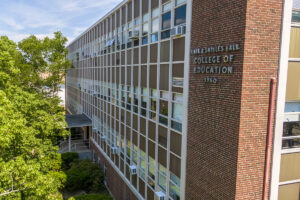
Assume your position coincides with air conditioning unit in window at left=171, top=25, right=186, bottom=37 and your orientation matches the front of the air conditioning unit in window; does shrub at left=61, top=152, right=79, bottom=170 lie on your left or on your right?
on your right

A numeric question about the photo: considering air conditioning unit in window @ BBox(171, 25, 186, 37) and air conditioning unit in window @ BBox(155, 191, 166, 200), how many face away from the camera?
0

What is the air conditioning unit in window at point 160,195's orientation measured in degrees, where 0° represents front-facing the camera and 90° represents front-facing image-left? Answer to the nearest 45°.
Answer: approximately 45°

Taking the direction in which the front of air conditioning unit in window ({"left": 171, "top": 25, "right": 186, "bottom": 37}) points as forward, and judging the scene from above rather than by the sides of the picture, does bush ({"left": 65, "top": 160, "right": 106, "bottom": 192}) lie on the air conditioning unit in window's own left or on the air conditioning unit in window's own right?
on the air conditioning unit in window's own right

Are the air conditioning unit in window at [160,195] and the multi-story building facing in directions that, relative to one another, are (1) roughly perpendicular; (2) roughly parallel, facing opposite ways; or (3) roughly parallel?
roughly parallel

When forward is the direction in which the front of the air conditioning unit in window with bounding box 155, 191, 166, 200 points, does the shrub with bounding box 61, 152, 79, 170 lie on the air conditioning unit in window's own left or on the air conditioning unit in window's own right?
on the air conditioning unit in window's own right

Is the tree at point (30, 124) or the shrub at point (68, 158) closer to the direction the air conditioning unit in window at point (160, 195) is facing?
the tree

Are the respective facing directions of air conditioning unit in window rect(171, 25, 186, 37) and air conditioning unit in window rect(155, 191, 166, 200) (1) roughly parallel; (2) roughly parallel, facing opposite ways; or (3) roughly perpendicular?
roughly parallel

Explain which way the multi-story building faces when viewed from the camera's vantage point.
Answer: facing the viewer and to the left of the viewer

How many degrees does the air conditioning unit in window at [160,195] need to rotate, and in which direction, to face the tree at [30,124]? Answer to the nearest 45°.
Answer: approximately 45° to its right

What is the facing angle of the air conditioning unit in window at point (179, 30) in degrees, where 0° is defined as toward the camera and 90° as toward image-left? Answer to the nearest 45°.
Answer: approximately 45°
